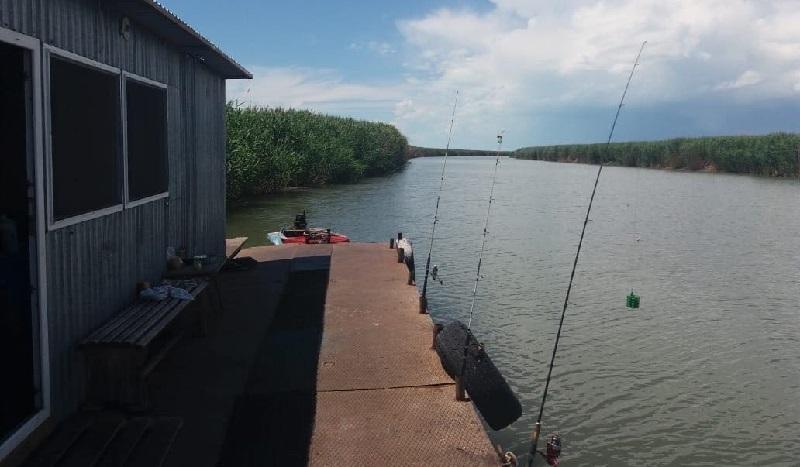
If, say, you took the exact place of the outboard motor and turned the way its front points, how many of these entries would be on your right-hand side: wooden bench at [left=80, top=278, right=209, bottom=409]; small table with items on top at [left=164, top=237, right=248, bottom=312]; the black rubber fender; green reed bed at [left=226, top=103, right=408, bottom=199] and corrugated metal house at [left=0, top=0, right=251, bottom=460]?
4

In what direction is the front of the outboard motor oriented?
to the viewer's right

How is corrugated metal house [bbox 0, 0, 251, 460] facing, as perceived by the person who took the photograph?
facing the viewer and to the right of the viewer

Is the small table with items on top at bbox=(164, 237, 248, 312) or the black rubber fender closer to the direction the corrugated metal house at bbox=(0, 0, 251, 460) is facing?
the black rubber fender

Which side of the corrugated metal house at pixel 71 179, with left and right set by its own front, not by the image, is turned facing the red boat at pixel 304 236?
left

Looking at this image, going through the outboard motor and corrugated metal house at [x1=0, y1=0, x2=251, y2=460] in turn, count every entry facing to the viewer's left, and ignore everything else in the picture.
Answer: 0

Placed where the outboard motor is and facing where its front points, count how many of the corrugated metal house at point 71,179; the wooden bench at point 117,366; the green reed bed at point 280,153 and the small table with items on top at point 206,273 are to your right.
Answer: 3

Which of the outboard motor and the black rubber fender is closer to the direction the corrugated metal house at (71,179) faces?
the black rubber fender

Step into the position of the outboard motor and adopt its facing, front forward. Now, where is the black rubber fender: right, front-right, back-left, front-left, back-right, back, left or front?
right

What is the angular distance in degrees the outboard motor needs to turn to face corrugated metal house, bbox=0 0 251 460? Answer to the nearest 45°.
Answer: approximately 90° to its right

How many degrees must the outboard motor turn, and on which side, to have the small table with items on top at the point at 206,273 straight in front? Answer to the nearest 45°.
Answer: approximately 90° to its right
